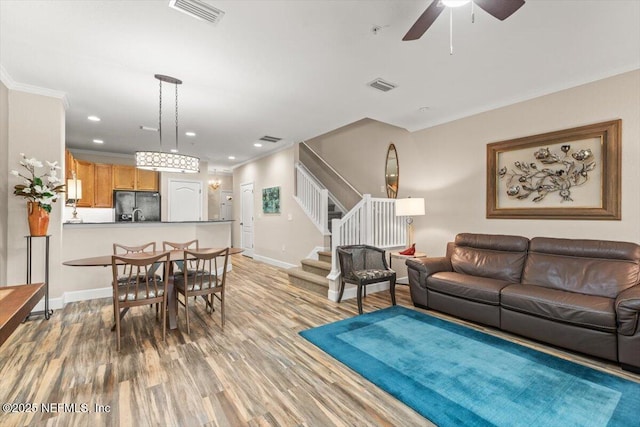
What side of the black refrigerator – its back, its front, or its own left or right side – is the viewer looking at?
front

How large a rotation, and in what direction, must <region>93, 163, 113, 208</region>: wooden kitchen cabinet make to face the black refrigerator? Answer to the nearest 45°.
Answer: approximately 90° to its left

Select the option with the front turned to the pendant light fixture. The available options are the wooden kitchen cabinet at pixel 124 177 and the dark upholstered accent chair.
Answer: the wooden kitchen cabinet

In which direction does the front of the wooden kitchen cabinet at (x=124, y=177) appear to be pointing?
toward the camera

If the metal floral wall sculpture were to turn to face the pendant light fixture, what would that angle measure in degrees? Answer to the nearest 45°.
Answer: approximately 45° to its right

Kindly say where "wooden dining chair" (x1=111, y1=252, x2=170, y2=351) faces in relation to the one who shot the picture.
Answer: facing away from the viewer and to the left of the viewer

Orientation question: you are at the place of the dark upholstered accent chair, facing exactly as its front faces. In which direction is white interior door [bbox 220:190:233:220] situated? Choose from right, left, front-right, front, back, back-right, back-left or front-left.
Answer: back

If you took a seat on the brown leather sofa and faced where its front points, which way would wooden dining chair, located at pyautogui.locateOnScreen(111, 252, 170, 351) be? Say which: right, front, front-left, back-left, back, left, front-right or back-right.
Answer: front

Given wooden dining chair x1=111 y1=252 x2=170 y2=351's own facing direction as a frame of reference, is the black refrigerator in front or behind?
in front

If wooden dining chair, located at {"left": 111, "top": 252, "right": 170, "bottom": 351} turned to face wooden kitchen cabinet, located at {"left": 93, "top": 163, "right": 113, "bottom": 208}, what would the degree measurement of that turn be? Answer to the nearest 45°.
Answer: approximately 45° to its right
